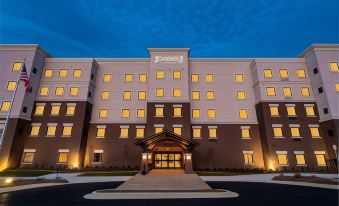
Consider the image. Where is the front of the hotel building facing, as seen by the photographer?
facing the viewer
